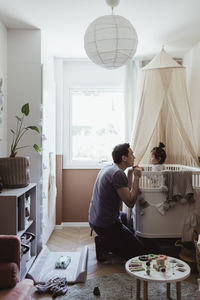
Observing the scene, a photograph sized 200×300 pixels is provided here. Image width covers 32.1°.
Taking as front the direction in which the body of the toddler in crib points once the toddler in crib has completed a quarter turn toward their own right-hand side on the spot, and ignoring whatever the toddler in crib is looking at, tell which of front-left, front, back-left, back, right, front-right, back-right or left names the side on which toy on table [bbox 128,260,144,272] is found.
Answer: back

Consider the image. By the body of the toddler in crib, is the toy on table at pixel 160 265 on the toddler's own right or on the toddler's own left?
on the toddler's own left

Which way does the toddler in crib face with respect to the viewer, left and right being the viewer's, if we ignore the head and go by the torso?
facing to the left of the viewer

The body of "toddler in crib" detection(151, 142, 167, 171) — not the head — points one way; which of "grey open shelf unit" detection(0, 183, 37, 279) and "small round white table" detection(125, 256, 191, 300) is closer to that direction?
the grey open shelf unit

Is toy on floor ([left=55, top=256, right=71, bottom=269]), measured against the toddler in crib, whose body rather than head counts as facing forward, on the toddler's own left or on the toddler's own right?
on the toddler's own left

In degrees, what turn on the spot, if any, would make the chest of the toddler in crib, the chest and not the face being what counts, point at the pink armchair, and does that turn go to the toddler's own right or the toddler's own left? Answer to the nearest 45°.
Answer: approximately 90° to the toddler's own left

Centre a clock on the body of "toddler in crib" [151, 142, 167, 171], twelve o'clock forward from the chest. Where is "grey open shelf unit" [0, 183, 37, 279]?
The grey open shelf unit is roughly at 10 o'clock from the toddler in crib.

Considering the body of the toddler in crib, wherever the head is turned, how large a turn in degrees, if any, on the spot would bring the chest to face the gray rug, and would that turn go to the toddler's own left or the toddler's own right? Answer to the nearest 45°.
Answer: approximately 90° to the toddler's own left
